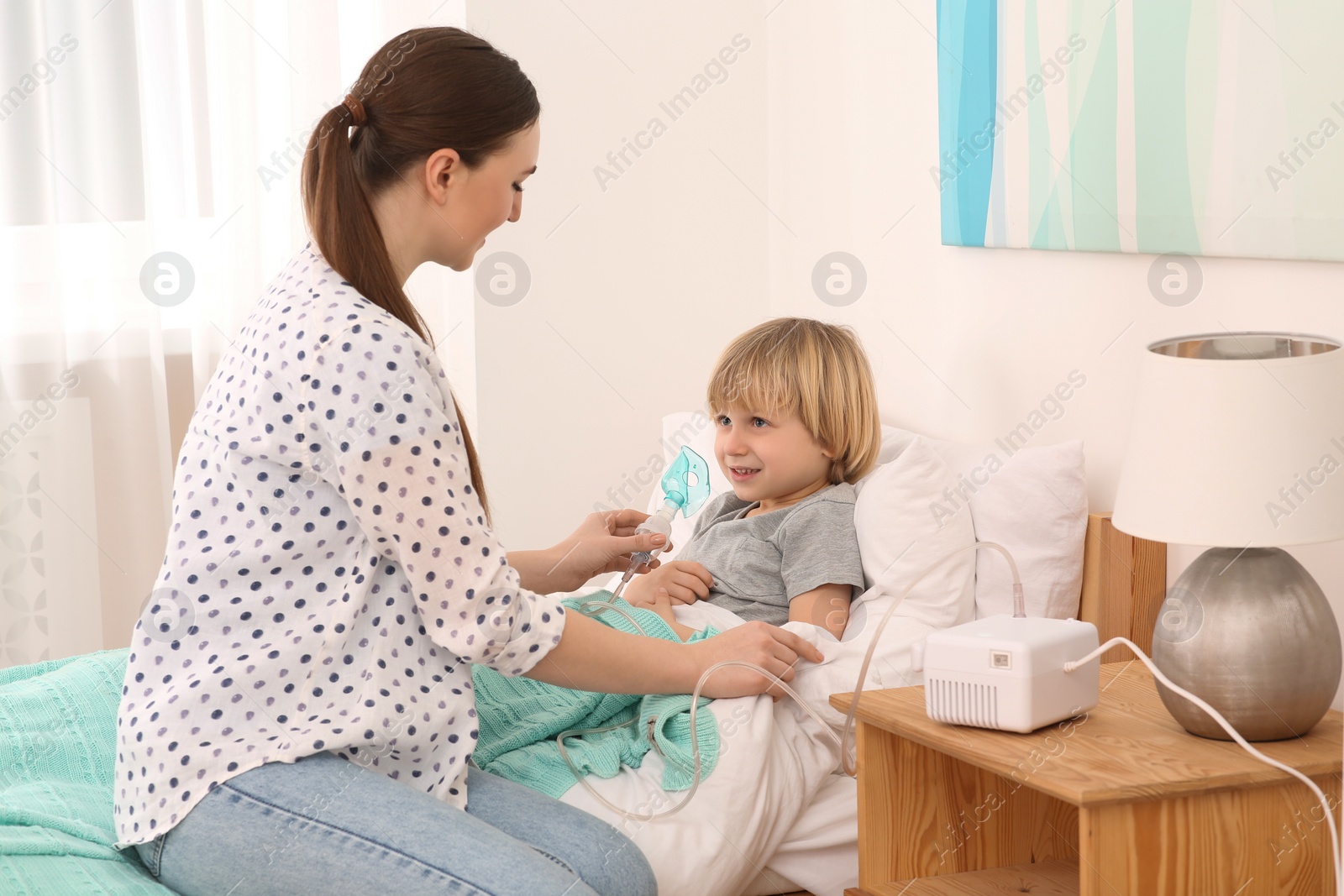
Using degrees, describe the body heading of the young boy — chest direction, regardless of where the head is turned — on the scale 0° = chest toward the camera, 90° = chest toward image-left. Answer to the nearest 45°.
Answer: approximately 45°

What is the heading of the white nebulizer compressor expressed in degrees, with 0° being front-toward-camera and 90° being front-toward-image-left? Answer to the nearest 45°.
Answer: approximately 45°

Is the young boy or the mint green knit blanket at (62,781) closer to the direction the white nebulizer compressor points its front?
the mint green knit blanket

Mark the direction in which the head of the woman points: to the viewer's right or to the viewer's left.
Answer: to the viewer's right

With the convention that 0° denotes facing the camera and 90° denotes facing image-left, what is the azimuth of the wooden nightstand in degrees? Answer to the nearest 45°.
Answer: approximately 45°

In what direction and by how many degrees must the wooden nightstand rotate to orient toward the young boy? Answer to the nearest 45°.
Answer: approximately 90° to its right
